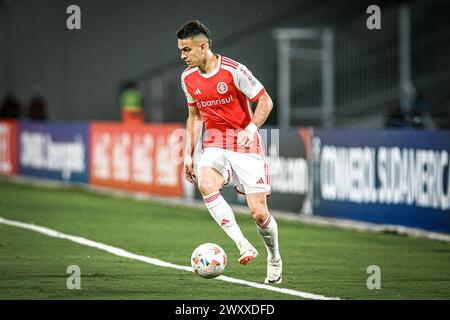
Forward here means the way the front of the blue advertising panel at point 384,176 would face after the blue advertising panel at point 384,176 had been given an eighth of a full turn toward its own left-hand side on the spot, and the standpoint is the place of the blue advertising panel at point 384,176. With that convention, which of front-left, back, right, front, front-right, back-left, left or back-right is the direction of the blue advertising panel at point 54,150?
back-right

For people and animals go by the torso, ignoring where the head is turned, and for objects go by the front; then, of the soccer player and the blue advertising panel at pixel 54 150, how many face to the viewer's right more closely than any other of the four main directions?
0

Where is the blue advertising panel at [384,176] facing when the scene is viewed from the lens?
facing the viewer and to the left of the viewer

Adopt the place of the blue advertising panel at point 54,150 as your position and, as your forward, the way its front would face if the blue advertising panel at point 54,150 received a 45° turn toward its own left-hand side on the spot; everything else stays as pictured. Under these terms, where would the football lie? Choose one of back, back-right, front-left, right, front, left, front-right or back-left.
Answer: front

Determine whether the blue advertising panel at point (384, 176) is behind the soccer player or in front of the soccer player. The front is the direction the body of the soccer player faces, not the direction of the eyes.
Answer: behind
